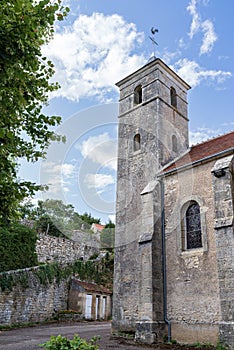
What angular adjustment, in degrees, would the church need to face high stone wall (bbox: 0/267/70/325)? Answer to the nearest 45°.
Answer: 0° — it already faces it

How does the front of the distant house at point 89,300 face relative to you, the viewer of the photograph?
facing the viewer and to the right of the viewer

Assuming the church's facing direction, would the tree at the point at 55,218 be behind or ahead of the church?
ahead

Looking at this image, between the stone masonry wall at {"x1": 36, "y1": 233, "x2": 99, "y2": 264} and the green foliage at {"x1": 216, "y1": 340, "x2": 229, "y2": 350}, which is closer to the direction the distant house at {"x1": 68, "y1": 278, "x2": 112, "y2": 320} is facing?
the green foliage

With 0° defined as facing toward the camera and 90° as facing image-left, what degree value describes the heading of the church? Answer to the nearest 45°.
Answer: approximately 135°

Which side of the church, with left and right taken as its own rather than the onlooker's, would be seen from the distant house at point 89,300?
front
